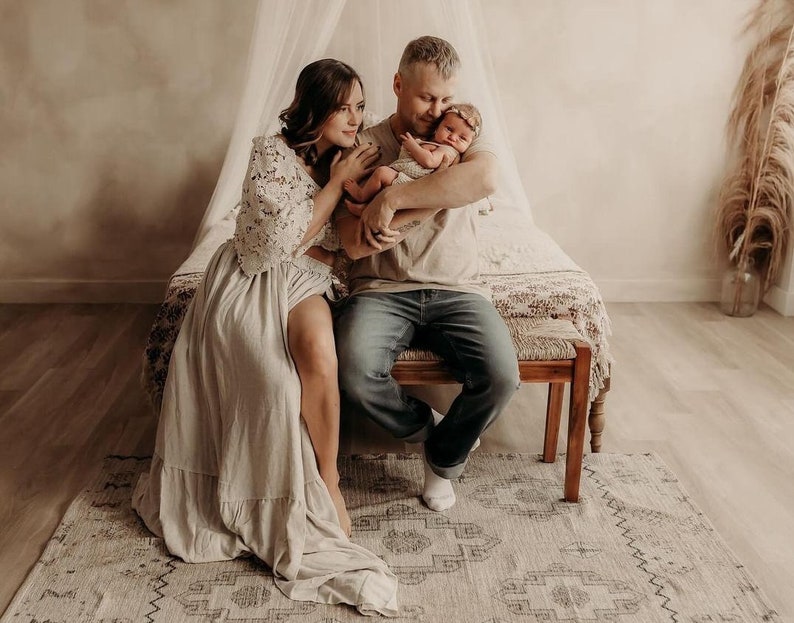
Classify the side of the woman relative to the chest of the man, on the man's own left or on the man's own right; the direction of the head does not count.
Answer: on the man's own right

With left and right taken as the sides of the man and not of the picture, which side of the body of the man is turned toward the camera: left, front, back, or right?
front

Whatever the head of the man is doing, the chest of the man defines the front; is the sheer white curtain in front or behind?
behind
